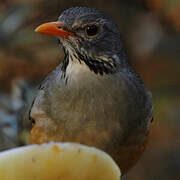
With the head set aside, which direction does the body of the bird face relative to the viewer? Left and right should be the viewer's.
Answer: facing the viewer and to the left of the viewer
